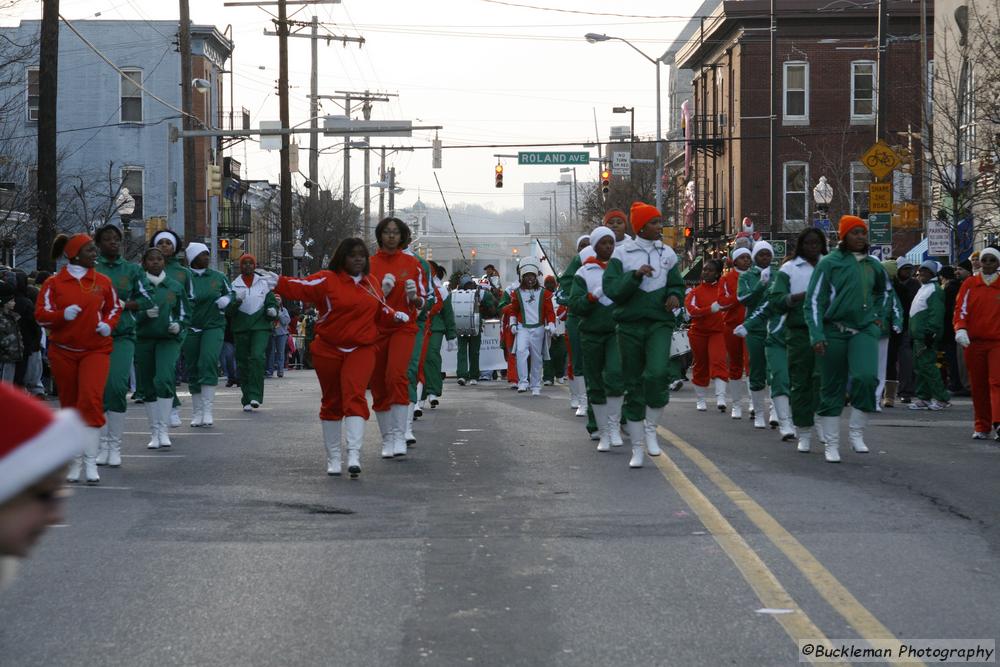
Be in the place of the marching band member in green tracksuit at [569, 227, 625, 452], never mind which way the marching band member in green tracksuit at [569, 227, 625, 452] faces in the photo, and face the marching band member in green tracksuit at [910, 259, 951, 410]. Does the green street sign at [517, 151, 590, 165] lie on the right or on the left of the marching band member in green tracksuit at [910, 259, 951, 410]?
left

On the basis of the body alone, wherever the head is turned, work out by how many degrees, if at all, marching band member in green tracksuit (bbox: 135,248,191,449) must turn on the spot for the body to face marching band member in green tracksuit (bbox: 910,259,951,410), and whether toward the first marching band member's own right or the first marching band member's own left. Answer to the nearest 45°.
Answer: approximately 90° to the first marching band member's own left

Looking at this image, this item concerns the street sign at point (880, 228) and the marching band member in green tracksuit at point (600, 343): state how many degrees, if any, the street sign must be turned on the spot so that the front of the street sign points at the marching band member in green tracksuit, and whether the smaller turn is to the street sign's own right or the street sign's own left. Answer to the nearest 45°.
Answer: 0° — it already faces them

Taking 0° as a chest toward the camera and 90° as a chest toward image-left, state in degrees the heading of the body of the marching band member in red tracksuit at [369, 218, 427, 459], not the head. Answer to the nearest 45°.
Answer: approximately 0°

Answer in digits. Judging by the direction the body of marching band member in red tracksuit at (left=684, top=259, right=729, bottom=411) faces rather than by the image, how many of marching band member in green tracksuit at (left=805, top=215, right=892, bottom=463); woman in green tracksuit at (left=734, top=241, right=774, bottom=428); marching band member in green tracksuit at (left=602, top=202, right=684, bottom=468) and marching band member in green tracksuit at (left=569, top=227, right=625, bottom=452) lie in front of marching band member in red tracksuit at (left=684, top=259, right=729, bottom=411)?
4

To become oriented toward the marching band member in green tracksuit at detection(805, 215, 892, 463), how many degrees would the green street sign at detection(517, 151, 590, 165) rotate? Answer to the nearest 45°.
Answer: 0° — it already faces them

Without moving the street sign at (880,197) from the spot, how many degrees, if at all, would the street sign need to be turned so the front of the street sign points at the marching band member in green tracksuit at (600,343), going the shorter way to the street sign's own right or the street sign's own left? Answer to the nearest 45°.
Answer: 0° — it already faces them

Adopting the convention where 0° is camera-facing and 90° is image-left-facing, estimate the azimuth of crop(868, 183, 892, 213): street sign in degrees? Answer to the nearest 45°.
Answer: approximately 0°

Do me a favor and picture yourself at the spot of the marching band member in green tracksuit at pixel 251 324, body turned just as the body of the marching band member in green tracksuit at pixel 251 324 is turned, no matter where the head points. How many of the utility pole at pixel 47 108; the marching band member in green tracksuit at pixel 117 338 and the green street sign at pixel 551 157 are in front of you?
1

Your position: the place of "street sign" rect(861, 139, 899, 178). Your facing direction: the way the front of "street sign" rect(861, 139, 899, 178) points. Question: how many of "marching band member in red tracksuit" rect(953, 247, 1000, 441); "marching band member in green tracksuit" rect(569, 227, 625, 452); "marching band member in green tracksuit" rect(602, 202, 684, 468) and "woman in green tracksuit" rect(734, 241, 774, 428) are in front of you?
4

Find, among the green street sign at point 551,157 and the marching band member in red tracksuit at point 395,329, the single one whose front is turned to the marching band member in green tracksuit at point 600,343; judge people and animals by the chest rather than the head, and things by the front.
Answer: the green street sign

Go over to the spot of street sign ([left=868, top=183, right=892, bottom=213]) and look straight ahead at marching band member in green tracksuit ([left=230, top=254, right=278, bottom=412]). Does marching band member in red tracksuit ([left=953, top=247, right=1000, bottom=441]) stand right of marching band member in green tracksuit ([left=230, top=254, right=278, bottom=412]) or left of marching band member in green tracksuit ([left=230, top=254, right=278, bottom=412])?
left
